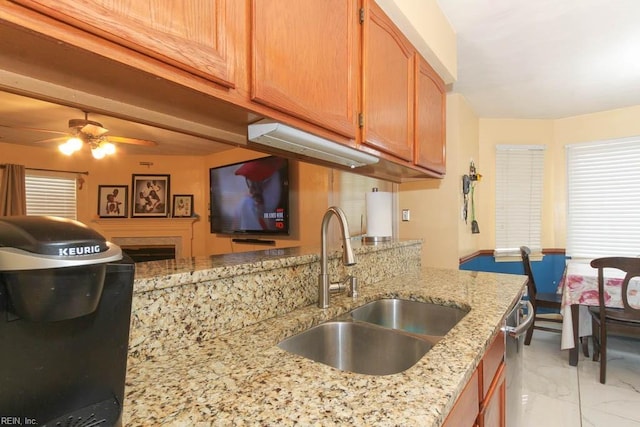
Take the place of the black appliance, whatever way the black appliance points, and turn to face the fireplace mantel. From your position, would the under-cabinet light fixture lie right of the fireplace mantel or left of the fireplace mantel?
right

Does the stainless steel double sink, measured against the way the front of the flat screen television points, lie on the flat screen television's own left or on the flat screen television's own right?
on the flat screen television's own left

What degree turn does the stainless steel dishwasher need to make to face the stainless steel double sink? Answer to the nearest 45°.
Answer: approximately 135° to its right

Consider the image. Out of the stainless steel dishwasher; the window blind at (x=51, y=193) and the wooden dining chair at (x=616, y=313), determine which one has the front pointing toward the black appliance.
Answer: the window blind

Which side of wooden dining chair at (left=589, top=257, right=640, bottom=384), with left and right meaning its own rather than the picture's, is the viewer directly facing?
back
